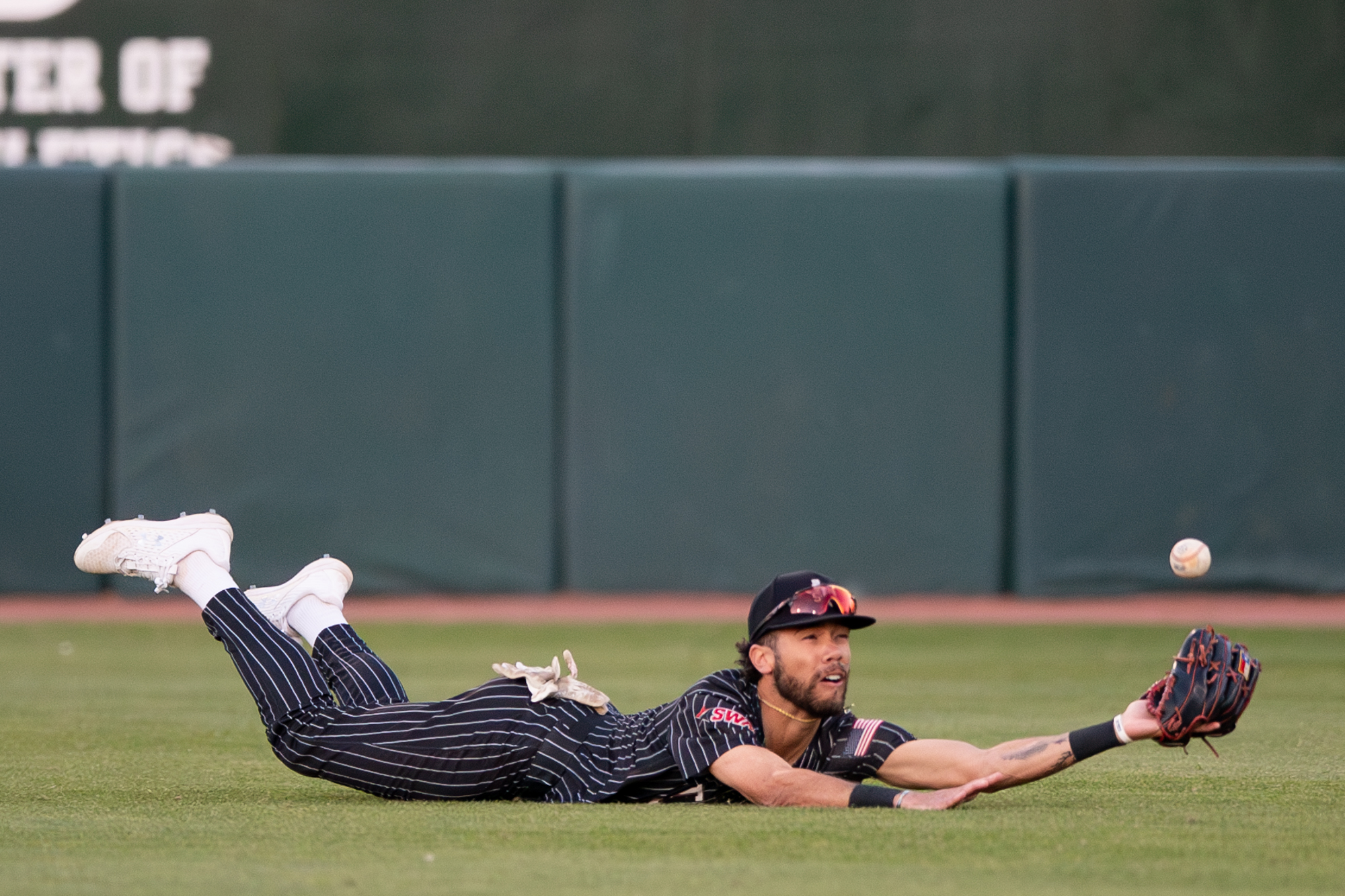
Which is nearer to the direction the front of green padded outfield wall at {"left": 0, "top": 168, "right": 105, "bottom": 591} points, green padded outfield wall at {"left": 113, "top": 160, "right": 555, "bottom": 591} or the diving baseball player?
the diving baseball player

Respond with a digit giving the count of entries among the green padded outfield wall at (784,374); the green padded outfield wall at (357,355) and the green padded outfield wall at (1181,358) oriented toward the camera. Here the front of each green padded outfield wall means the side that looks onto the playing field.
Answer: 3

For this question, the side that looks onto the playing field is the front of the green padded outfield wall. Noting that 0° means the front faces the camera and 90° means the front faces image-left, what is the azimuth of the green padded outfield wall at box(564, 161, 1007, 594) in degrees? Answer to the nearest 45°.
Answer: approximately 0°

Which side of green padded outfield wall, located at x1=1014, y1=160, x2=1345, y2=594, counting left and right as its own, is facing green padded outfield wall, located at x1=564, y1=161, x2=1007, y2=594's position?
right

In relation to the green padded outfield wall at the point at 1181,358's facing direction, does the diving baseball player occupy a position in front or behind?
in front

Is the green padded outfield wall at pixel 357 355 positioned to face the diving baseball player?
yes

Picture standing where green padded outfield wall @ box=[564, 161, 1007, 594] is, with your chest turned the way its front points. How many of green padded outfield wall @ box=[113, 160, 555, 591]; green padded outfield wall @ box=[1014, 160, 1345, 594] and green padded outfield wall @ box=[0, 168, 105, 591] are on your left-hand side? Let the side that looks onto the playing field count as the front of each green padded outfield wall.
1

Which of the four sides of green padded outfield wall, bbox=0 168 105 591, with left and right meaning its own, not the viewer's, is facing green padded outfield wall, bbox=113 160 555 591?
left
